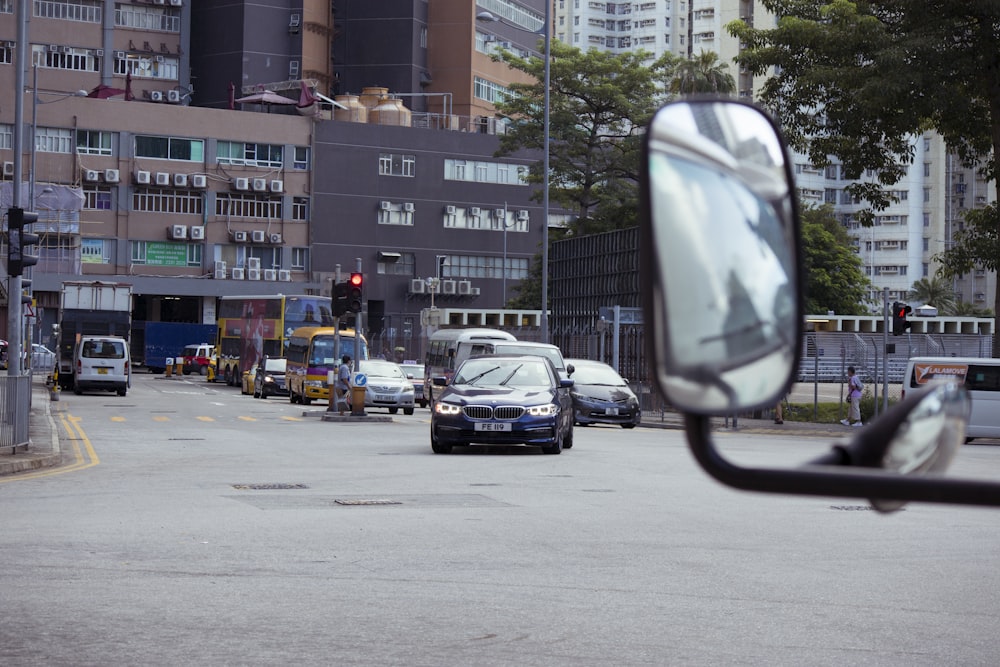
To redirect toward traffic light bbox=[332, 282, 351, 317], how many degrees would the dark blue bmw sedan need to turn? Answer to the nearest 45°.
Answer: approximately 180°

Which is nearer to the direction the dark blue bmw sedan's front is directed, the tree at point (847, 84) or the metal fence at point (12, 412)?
the metal fence

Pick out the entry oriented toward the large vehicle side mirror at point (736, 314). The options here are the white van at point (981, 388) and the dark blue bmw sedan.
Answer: the dark blue bmw sedan

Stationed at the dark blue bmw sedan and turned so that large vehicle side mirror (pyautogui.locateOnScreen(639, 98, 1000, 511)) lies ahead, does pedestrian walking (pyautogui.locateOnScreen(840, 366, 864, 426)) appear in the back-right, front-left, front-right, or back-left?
back-left

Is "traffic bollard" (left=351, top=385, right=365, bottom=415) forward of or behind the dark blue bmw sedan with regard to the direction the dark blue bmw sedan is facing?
behind

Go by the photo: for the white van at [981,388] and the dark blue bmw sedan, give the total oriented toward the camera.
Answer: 1

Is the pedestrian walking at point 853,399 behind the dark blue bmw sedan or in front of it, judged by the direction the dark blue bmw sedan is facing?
behind

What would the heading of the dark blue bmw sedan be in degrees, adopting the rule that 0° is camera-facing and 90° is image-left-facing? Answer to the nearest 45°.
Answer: approximately 0°
